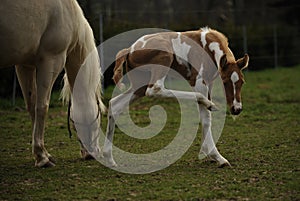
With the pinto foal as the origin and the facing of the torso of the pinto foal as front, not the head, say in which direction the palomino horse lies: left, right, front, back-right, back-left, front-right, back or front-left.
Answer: back

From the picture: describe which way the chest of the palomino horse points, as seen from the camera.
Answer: to the viewer's right

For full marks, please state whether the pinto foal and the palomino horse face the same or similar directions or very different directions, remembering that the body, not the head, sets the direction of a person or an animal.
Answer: same or similar directions

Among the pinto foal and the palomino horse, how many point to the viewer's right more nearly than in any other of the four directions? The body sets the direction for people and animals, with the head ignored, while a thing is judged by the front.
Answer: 2

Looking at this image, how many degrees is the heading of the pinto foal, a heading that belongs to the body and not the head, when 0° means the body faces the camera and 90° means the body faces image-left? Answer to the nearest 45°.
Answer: approximately 270°

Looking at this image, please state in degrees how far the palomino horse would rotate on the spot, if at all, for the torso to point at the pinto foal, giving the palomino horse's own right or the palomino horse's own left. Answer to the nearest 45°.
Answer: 0° — it already faces it
